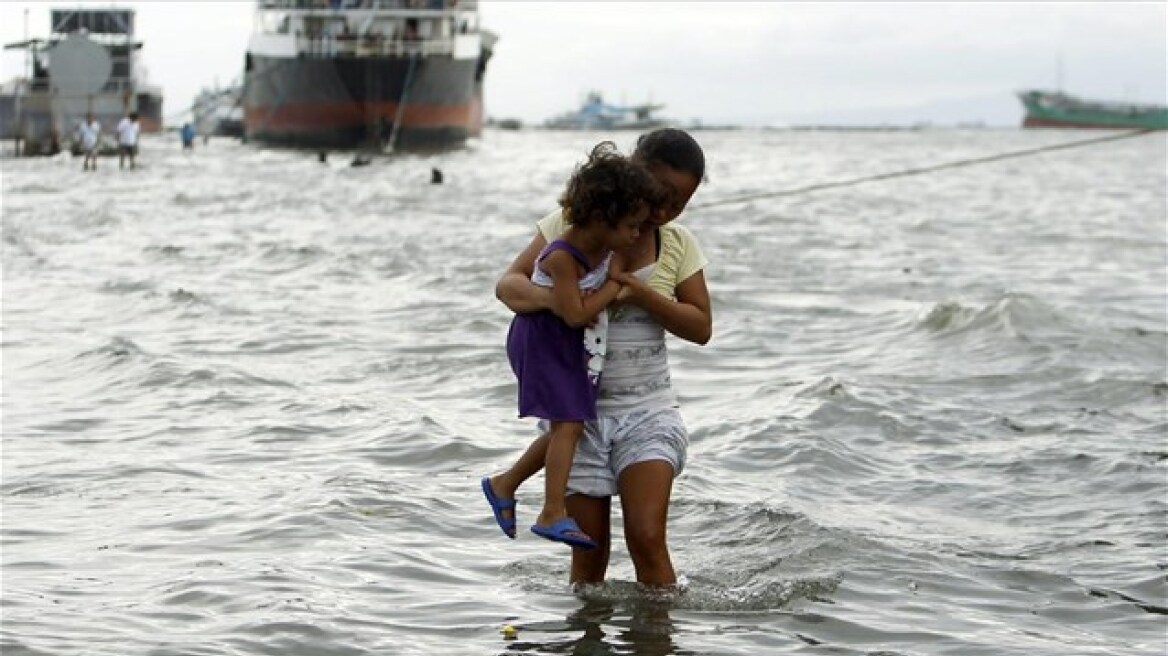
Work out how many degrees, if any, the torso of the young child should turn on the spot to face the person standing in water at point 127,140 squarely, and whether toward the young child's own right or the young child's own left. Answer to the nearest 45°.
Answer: approximately 90° to the young child's own left

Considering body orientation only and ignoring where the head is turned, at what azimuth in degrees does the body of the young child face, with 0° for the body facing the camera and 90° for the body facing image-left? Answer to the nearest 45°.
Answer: approximately 270°
